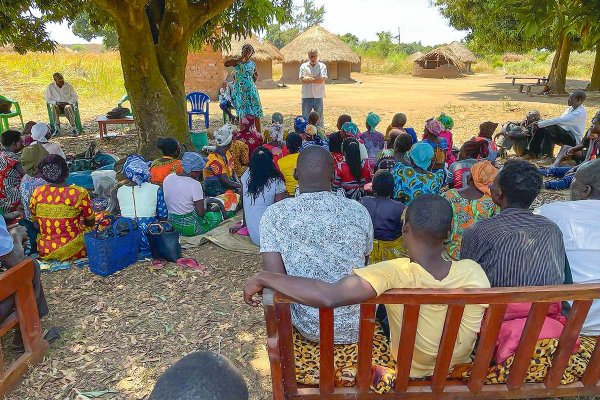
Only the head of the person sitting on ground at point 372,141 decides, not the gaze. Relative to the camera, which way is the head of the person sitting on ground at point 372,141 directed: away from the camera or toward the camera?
away from the camera

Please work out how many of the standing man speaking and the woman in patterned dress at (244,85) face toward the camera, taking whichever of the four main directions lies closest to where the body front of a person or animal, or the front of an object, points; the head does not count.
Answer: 2

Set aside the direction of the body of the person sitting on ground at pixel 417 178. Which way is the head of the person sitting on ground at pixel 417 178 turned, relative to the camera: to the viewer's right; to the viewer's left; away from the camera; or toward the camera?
away from the camera

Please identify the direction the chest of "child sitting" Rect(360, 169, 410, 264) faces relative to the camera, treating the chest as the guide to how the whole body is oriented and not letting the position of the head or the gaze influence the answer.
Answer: away from the camera

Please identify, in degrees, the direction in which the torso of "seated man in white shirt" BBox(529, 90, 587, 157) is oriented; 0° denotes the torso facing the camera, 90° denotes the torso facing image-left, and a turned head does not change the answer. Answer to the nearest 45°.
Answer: approximately 90°

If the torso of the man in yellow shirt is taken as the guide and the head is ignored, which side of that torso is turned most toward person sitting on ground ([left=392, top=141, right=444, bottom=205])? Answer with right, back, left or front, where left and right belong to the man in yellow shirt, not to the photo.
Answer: front

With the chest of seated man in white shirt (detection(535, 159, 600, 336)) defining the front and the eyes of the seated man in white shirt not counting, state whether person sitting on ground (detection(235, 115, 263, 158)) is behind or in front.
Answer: in front

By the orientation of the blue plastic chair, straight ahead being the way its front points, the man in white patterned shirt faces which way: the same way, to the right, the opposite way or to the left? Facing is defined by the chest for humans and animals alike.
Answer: the opposite way

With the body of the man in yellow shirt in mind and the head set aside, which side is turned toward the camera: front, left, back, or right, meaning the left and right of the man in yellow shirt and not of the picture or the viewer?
back

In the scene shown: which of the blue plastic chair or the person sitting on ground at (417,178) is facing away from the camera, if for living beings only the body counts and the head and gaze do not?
the person sitting on ground

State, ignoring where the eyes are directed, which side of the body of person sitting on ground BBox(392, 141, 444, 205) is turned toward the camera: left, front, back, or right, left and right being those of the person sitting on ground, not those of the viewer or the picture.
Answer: back

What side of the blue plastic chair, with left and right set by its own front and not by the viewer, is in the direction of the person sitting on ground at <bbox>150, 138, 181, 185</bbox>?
front

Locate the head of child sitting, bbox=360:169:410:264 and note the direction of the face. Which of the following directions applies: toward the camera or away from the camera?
away from the camera

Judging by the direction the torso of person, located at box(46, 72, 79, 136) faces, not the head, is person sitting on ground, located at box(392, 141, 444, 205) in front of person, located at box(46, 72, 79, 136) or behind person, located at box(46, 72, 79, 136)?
in front

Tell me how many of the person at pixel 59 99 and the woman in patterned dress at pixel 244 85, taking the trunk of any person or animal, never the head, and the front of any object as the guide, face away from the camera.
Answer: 0

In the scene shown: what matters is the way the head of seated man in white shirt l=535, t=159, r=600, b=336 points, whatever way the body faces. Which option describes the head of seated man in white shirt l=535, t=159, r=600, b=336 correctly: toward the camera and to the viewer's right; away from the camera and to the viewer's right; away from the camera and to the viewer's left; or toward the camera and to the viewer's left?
away from the camera and to the viewer's left
